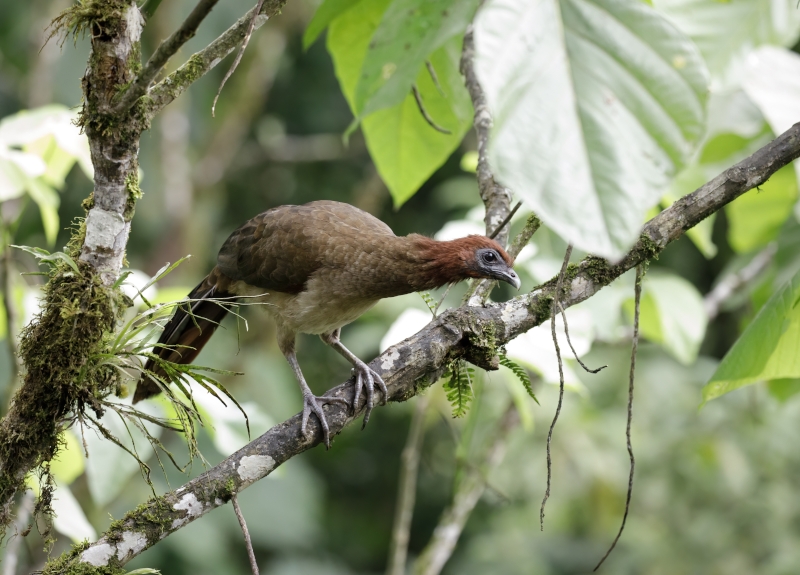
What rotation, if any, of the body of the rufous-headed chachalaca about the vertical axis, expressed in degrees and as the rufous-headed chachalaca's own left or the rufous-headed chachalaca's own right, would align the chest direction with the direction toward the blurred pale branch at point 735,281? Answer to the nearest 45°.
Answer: approximately 45° to the rufous-headed chachalaca's own left

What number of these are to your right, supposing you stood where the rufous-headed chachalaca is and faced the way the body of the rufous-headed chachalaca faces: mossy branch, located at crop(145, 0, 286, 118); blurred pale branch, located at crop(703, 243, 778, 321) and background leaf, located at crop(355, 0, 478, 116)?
0

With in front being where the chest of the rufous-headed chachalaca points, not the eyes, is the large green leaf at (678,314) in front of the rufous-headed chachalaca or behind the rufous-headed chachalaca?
in front

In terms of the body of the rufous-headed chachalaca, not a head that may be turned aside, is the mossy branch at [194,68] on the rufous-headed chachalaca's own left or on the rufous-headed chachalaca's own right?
on the rufous-headed chachalaca's own right

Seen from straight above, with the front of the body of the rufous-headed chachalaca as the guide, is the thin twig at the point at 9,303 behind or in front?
behind

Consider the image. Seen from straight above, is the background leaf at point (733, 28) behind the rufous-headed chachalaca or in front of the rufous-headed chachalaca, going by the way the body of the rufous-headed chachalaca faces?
in front

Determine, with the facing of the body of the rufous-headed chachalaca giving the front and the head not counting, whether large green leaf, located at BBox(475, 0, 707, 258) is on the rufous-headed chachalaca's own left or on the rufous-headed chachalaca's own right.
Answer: on the rufous-headed chachalaca's own right

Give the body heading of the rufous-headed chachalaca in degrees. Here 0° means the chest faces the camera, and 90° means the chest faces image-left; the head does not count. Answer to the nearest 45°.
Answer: approximately 270°
